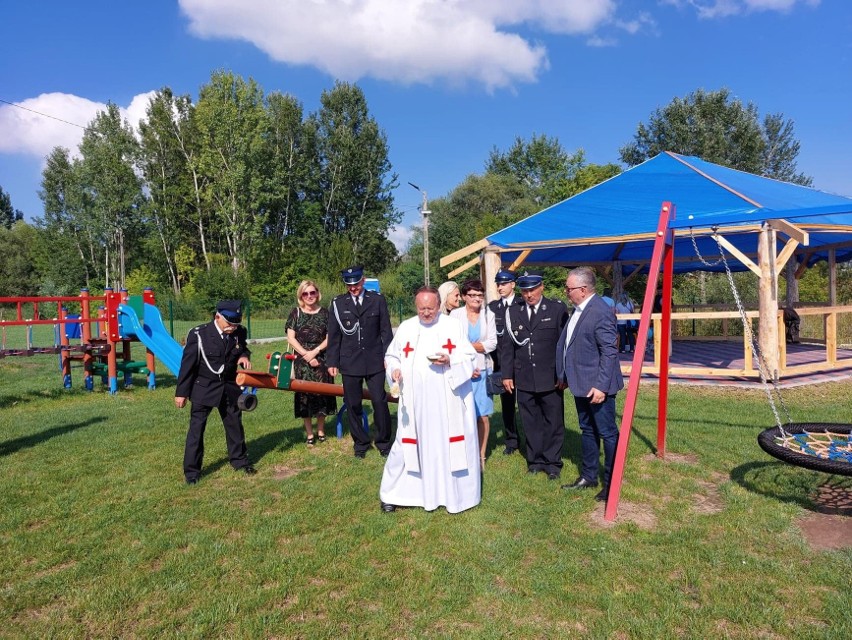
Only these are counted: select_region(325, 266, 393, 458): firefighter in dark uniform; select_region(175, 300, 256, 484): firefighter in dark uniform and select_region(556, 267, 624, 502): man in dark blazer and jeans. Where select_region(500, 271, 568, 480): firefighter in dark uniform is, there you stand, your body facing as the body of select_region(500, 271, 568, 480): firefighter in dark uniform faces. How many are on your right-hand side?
2

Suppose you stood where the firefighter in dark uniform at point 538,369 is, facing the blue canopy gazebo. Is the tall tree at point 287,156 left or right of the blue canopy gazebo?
left

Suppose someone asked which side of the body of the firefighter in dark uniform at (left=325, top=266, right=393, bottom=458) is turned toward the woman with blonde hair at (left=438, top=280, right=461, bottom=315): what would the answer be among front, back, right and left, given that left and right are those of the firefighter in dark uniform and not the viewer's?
left

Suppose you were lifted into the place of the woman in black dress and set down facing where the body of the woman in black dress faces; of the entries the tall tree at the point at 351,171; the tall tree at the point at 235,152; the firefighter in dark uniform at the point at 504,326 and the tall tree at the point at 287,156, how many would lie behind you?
3

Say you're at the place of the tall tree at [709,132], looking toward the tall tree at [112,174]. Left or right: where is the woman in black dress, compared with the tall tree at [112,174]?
left

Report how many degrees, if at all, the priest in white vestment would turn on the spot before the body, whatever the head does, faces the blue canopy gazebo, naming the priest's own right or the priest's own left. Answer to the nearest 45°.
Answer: approximately 135° to the priest's own left

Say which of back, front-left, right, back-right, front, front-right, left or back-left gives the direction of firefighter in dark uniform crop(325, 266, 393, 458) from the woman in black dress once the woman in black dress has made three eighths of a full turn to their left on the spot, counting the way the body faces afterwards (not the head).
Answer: right

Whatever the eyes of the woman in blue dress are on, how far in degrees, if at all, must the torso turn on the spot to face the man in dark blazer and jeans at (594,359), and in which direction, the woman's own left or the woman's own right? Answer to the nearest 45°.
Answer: approximately 45° to the woman's own left

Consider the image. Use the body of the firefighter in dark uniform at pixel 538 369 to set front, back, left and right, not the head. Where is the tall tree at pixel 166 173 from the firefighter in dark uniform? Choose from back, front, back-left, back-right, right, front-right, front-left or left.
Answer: back-right

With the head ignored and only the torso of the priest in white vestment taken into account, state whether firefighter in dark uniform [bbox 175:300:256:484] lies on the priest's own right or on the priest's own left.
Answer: on the priest's own right

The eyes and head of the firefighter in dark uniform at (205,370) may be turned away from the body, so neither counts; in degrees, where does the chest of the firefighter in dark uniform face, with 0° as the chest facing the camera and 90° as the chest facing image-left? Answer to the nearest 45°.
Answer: approximately 315°

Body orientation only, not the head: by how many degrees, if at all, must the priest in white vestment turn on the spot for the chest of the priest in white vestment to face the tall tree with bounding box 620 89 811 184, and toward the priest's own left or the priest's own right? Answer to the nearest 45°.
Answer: approximately 135° to the priest's own left
